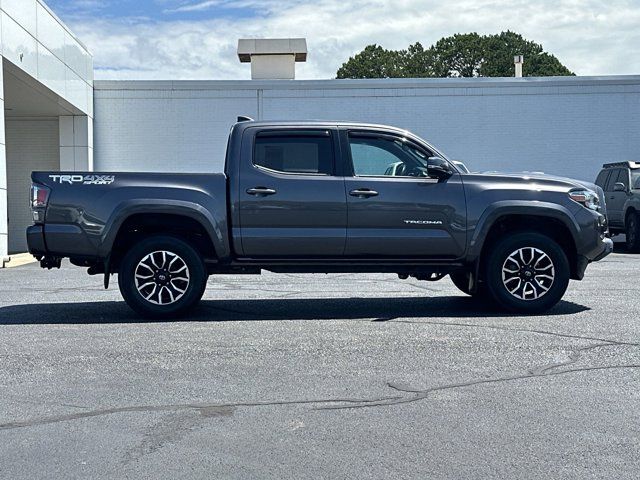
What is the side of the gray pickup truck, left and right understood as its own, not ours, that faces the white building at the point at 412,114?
left

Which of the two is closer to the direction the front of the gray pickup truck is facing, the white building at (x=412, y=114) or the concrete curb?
the white building

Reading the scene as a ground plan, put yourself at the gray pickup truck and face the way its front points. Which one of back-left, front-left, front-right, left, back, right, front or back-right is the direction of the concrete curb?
back-left

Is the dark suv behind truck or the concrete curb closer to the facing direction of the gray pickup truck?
the dark suv behind truck

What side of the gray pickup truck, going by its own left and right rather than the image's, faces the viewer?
right

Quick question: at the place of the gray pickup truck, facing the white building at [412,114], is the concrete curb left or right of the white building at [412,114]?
left

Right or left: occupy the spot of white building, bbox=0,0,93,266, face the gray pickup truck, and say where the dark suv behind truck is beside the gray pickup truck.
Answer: left

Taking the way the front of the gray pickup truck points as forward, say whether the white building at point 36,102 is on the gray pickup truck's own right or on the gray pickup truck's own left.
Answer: on the gray pickup truck's own left

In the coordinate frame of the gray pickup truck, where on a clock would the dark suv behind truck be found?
The dark suv behind truck is roughly at 10 o'clock from the gray pickup truck.

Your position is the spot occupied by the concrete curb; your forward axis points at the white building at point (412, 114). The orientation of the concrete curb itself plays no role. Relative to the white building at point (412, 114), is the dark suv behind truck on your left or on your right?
right
